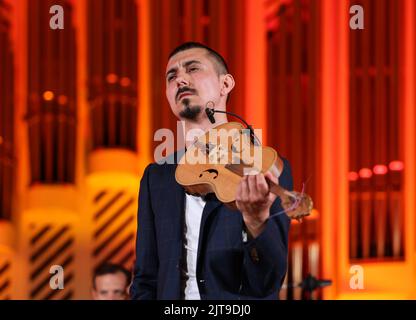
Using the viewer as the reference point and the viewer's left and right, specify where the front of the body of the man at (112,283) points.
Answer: facing the viewer

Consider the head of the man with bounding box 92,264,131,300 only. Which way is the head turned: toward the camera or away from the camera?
toward the camera

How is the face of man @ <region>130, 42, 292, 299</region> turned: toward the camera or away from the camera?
toward the camera
